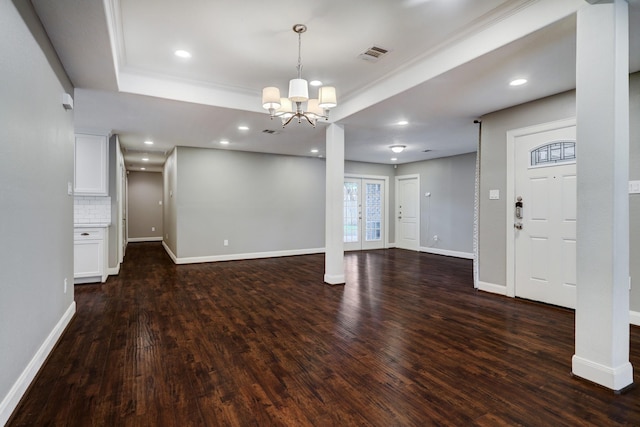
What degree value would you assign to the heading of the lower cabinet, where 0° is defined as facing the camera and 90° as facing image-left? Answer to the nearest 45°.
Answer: approximately 0°

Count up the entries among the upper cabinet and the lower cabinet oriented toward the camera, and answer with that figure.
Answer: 2

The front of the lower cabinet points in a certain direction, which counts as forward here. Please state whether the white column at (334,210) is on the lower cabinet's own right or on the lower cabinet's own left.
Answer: on the lower cabinet's own left

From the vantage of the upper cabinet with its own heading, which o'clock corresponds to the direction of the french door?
The french door is roughly at 9 o'clock from the upper cabinet.

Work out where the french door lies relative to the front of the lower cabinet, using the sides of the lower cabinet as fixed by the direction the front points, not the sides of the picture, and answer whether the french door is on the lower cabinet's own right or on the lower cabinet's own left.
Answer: on the lower cabinet's own left

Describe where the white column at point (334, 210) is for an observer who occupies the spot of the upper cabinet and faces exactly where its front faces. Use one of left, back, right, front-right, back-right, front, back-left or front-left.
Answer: front-left

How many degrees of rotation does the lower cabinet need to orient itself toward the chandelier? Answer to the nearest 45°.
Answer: approximately 45° to its left
